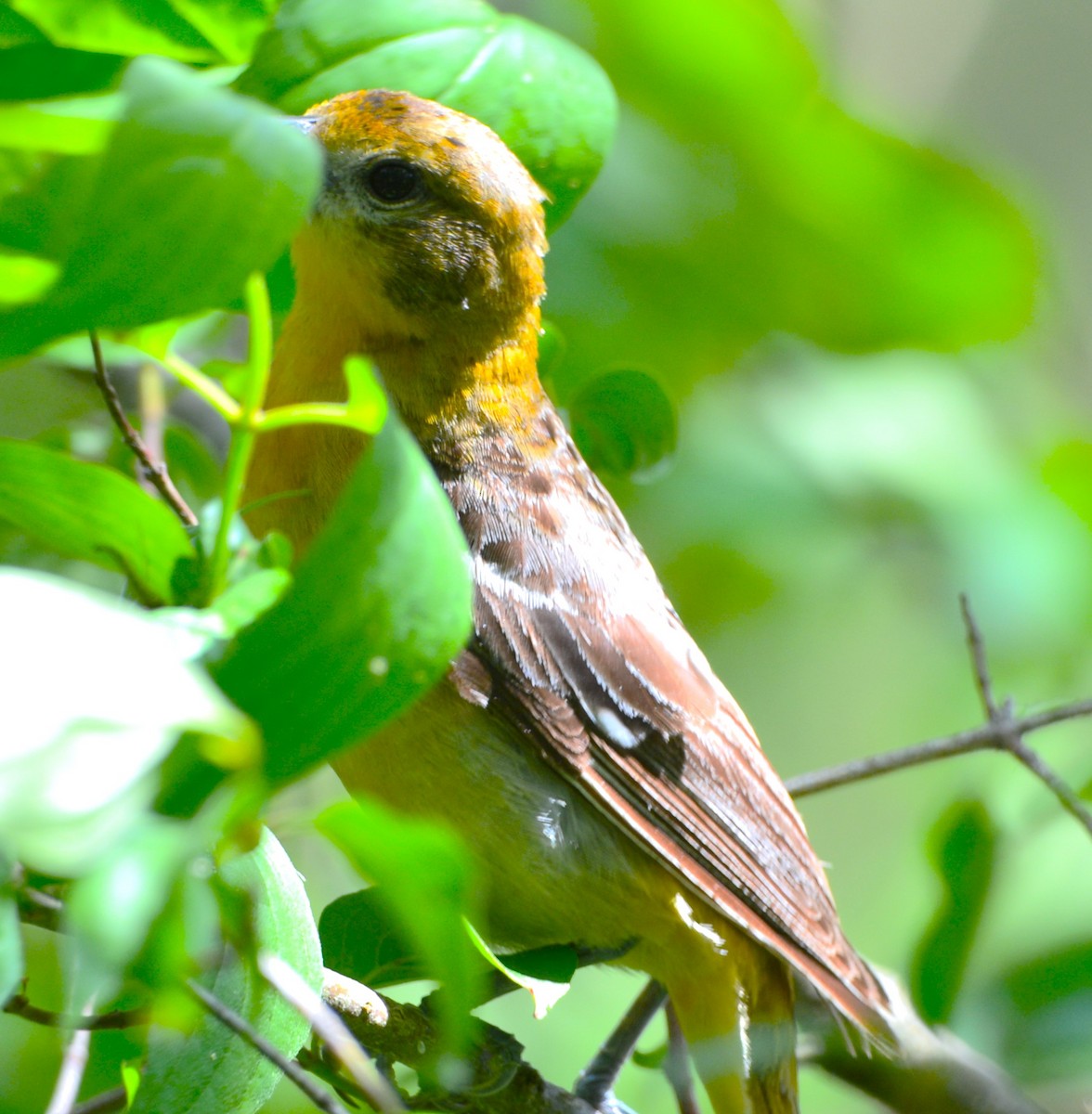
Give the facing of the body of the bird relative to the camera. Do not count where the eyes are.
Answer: to the viewer's left

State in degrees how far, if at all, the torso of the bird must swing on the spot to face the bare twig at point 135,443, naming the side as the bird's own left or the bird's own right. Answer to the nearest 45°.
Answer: approximately 45° to the bird's own left

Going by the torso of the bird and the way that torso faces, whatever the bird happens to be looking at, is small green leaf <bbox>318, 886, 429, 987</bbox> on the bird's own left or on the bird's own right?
on the bird's own left

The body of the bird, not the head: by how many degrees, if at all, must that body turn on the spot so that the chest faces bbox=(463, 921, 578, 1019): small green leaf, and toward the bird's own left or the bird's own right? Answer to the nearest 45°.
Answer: approximately 90° to the bird's own left

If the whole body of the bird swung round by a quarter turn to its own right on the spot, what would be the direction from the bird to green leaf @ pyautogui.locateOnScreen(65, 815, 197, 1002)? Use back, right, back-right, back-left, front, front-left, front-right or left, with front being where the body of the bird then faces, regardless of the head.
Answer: back

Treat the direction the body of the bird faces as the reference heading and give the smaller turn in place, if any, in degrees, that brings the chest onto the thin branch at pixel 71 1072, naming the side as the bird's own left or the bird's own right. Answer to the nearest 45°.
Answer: approximately 90° to the bird's own left

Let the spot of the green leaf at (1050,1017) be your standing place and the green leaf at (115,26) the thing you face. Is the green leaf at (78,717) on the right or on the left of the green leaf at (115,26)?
left
